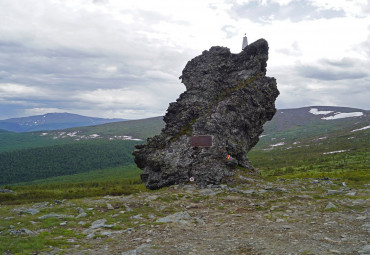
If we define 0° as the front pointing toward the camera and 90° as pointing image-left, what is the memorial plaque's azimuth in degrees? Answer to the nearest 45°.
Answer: approximately 0°
